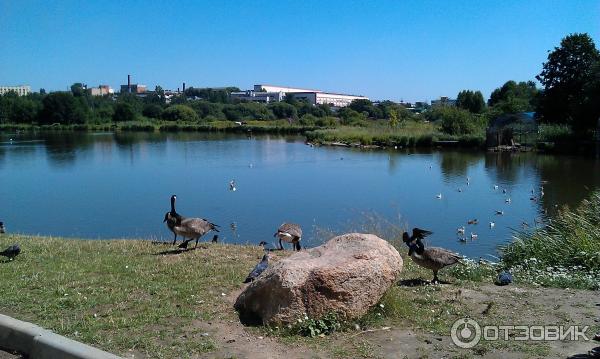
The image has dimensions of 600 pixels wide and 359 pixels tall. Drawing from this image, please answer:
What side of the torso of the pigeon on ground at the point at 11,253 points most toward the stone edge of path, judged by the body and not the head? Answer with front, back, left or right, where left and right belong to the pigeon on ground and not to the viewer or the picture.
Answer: right

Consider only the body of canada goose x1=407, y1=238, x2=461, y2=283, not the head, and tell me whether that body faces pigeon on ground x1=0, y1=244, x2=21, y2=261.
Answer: yes

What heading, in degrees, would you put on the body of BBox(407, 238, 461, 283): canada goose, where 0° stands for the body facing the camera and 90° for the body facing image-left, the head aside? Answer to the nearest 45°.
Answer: approximately 90°

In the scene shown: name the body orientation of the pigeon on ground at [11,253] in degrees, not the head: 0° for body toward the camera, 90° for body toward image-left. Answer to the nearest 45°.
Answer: approximately 270°

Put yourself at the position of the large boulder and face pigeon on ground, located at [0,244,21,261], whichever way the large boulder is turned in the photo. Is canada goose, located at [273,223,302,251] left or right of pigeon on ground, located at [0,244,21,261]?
right

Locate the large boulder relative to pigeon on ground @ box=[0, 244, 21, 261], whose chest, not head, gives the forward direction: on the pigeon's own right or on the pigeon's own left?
on the pigeon's own right
